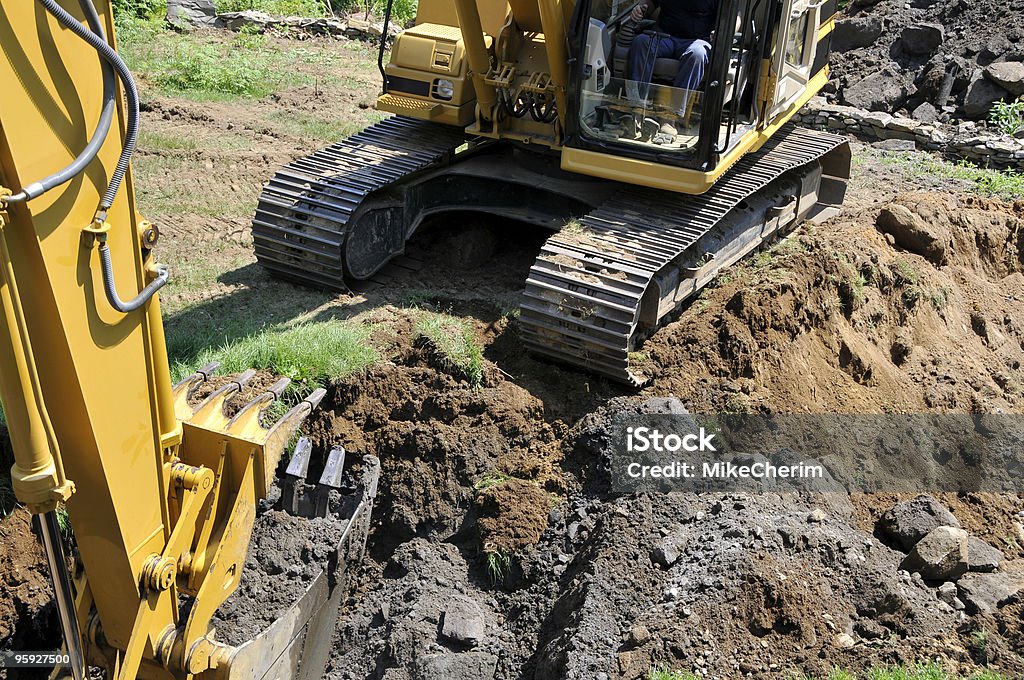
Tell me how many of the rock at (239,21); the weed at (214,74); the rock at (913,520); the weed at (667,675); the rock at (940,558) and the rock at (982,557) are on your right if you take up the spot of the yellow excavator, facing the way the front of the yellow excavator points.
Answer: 2

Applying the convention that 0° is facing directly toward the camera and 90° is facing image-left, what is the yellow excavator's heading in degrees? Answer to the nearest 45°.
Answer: approximately 45°

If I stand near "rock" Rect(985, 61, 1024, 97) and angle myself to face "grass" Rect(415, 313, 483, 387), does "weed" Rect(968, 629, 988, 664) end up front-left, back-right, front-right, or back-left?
front-left

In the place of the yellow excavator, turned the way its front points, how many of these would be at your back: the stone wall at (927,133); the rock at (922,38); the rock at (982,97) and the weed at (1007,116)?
4

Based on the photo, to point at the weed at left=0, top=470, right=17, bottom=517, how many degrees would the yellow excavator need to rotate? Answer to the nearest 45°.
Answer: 0° — it already faces it

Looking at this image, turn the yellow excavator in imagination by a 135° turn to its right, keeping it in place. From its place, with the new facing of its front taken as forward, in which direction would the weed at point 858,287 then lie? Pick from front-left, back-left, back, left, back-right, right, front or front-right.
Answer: right

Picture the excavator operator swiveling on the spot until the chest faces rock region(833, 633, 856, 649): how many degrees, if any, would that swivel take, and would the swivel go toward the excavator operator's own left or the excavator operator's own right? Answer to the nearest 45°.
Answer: approximately 45° to the excavator operator's own left

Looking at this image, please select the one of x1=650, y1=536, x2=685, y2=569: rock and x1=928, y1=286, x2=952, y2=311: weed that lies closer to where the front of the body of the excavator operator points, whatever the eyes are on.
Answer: the rock

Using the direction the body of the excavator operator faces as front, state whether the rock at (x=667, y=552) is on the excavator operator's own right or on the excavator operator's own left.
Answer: on the excavator operator's own left

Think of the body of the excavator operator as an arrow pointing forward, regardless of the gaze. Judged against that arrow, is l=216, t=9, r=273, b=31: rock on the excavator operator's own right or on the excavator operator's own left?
on the excavator operator's own right

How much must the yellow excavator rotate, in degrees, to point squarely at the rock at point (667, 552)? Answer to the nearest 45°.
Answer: approximately 45° to its left

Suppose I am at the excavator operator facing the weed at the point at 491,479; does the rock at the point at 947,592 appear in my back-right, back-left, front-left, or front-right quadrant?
front-left

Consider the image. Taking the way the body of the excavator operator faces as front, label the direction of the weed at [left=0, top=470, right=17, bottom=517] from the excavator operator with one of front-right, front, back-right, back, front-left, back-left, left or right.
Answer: front

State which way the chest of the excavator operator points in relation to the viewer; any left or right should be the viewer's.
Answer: facing the viewer and to the left of the viewer

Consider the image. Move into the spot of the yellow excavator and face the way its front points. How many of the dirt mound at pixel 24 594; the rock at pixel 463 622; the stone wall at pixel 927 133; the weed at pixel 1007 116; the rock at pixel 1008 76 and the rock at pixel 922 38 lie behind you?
4

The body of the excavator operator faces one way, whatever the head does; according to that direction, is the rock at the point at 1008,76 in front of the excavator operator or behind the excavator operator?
behind

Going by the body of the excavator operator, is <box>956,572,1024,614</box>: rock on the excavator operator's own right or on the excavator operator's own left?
on the excavator operator's own left

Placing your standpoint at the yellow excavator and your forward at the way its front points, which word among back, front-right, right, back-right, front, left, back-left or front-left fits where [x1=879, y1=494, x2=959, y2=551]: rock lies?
left

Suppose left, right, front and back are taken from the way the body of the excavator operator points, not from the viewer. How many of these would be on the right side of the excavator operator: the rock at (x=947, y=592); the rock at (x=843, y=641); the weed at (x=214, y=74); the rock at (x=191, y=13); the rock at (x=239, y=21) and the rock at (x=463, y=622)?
3

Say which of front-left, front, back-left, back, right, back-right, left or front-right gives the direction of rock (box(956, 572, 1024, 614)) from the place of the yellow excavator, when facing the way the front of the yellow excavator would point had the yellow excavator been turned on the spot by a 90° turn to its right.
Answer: back

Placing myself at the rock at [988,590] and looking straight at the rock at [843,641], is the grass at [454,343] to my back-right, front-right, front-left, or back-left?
front-right
